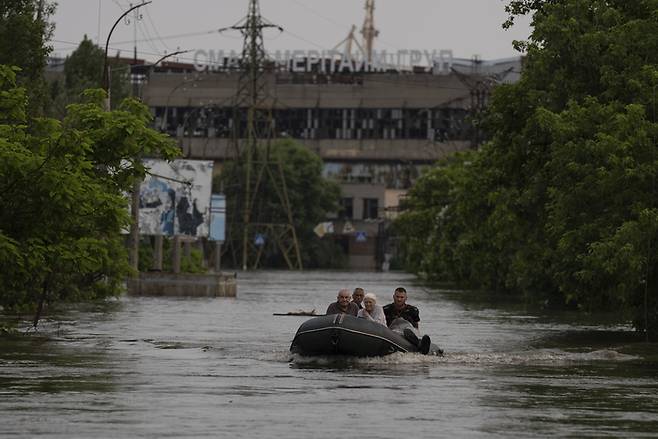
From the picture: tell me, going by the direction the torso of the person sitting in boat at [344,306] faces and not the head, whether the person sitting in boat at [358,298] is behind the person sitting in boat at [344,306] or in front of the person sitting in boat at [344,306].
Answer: behind

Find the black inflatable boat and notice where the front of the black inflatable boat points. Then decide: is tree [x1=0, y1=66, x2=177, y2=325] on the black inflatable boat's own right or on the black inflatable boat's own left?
on the black inflatable boat's own right

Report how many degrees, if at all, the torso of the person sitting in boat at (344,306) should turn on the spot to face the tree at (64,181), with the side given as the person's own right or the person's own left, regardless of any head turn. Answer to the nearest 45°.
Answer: approximately 90° to the person's own right

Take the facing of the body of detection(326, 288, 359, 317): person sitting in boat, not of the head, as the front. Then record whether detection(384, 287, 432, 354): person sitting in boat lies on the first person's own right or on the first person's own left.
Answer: on the first person's own left

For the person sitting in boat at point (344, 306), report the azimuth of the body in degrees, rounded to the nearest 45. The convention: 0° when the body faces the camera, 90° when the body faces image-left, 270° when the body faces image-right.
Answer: approximately 0°
